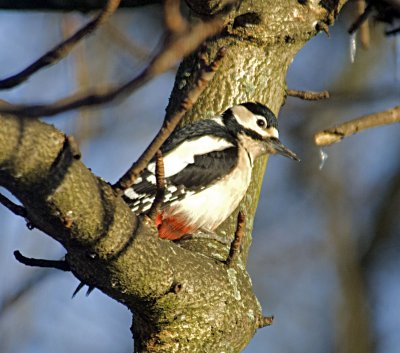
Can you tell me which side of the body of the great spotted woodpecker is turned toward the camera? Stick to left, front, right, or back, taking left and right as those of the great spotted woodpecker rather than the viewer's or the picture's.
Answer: right

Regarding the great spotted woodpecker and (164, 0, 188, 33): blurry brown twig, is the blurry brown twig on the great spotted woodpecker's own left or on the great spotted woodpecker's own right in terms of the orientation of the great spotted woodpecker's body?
on the great spotted woodpecker's own right

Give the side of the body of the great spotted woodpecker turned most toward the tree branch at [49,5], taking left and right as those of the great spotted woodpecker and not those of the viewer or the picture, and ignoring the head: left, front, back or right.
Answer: back
